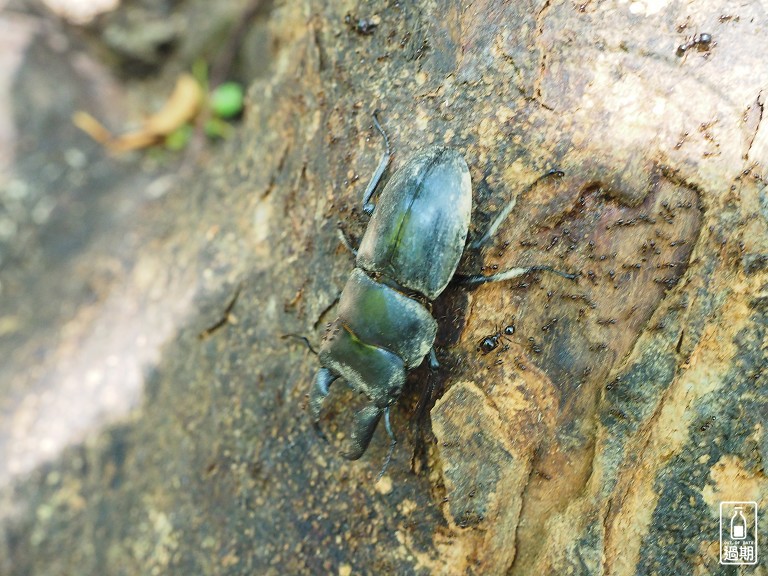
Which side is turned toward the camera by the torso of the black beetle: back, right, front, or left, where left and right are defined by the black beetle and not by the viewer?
front
